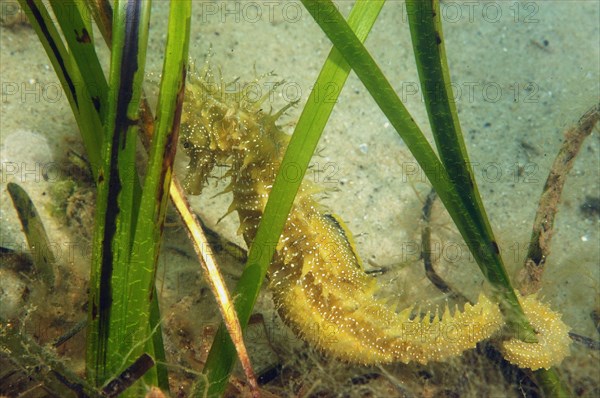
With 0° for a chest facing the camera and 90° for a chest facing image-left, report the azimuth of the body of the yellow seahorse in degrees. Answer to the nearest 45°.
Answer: approximately 90°
